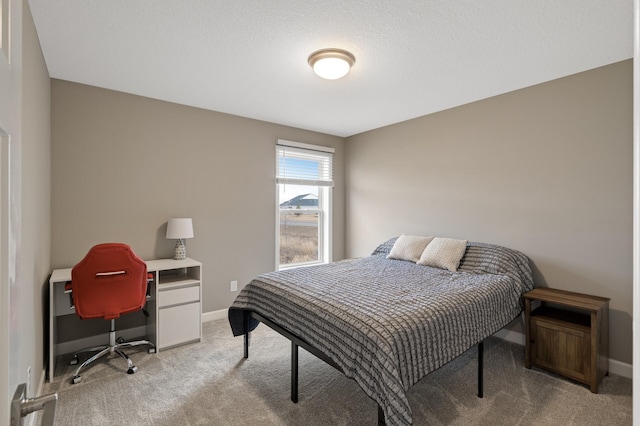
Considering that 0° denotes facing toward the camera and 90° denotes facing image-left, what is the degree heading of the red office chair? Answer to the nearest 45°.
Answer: approximately 180°

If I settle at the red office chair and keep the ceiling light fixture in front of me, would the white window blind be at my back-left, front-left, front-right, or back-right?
front-left

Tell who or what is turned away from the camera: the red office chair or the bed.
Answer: the red office chair

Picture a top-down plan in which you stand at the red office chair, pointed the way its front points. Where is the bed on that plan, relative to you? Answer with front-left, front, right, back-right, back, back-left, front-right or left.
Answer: back-right

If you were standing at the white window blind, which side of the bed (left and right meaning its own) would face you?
right

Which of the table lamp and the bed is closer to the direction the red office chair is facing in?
the table lamp

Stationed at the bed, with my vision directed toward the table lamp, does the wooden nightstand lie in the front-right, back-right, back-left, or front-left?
back-right

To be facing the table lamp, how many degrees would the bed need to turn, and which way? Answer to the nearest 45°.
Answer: approximately 45° to its right

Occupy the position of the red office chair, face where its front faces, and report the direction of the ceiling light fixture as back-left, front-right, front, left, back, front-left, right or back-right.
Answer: back-right

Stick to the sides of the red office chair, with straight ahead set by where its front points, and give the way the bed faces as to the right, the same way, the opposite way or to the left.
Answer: to the left

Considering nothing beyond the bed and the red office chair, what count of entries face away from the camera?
1

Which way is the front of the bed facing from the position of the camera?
facing the viewer and to the left of the viewer
